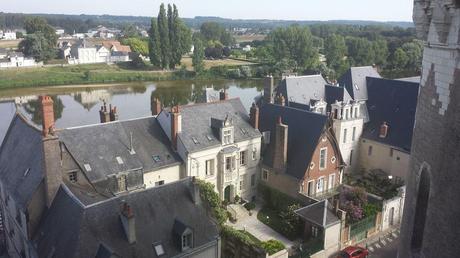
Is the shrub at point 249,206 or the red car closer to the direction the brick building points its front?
the red car

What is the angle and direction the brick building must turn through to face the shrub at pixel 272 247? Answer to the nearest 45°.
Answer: approximately 45° to its right

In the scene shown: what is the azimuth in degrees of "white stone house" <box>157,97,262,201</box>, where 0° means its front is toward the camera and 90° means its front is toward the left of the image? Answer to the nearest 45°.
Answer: approximately 315°

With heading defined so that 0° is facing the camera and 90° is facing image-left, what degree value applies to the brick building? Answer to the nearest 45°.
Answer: approximately 315°

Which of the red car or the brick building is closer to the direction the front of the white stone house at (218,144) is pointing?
the red car
